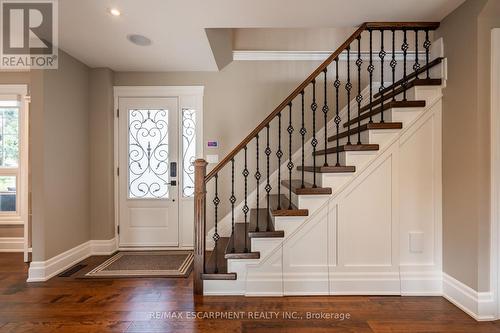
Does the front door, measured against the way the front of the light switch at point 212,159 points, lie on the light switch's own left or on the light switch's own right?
on the light switch's own right

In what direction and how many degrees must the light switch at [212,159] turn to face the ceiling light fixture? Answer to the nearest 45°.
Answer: approximately 45° to its right

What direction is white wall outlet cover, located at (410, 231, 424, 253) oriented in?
toward the camera

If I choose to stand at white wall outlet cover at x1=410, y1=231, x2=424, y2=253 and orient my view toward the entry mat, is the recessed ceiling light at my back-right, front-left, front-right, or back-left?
front-left

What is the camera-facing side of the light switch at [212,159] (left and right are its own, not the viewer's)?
front

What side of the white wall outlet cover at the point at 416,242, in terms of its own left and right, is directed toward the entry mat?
right

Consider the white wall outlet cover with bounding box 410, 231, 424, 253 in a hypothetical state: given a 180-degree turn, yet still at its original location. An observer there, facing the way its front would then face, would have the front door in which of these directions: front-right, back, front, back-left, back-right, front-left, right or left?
left
